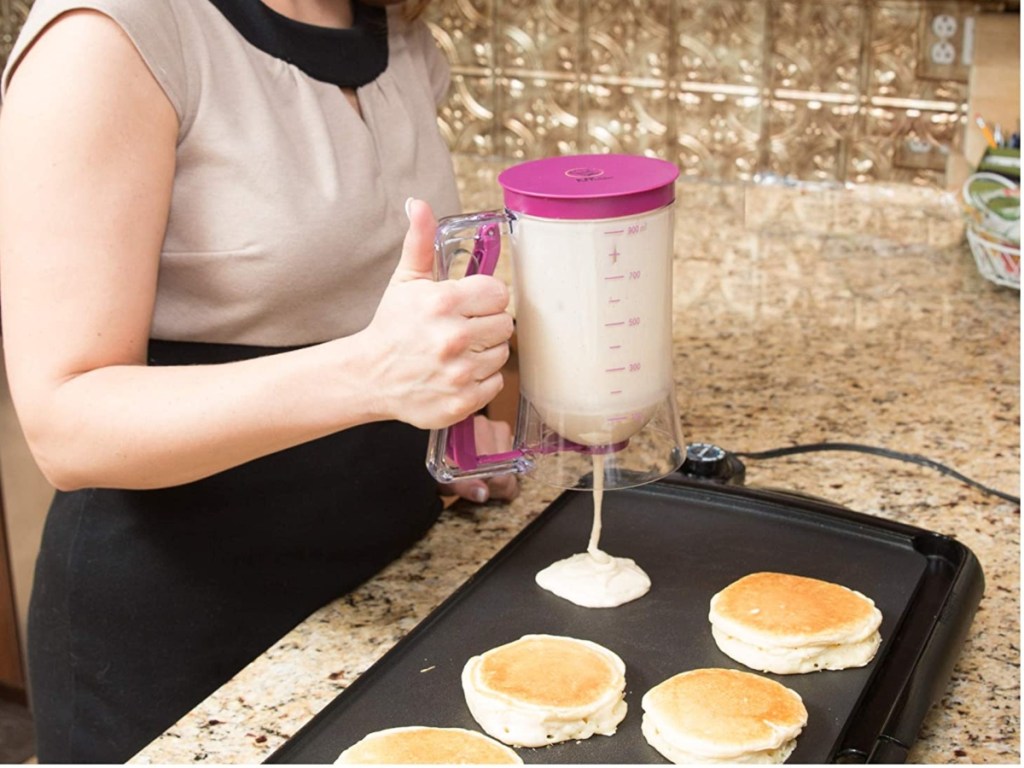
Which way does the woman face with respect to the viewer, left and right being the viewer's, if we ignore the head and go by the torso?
facing the viewer and to the right of the viewer

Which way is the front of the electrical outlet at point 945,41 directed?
toward the camera

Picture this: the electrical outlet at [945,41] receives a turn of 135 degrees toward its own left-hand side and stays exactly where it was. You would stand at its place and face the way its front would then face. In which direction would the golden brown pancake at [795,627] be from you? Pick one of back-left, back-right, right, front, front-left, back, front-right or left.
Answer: back-right

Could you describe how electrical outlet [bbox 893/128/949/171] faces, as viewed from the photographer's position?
facing the viewer

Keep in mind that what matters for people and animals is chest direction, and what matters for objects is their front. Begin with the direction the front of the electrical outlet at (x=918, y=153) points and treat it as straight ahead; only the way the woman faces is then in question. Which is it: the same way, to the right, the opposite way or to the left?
to the left

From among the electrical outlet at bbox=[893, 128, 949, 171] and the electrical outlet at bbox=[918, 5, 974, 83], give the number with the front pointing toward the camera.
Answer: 2

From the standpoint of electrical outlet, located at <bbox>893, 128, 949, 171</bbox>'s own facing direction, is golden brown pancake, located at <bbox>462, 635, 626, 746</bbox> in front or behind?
in front

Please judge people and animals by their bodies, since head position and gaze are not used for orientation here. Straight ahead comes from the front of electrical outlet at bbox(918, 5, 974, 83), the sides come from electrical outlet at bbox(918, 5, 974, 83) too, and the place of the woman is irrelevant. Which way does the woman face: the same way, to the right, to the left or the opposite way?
to the left

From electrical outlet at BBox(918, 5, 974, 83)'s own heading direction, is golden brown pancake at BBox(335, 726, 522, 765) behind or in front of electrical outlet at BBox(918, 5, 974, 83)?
in front

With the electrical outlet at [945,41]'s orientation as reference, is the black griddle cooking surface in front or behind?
in front

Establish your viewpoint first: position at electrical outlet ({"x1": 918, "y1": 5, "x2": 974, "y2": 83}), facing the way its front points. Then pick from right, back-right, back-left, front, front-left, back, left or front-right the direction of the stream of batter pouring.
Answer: front
